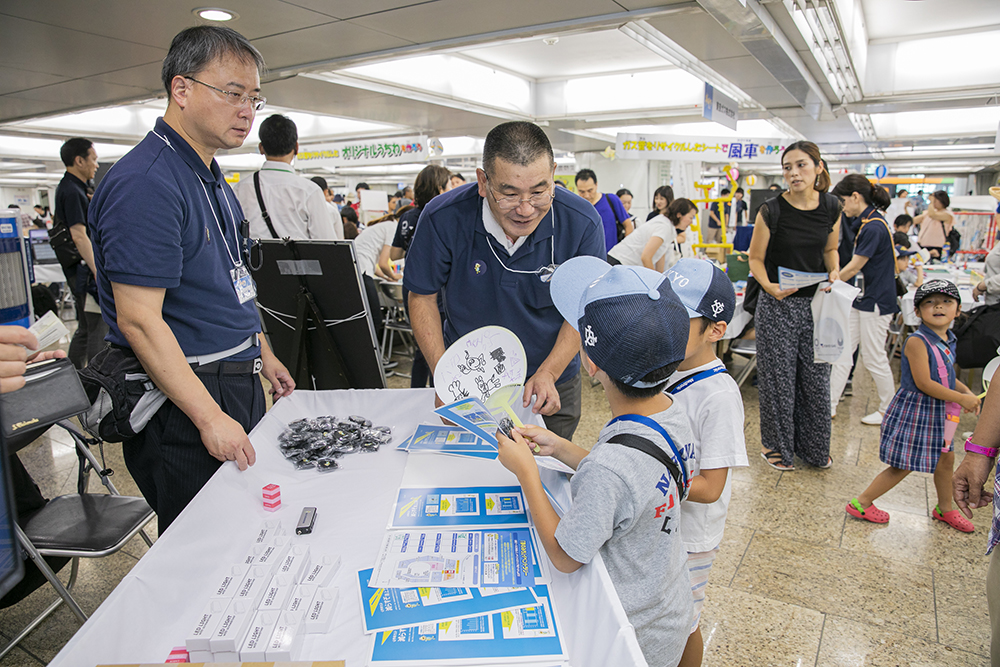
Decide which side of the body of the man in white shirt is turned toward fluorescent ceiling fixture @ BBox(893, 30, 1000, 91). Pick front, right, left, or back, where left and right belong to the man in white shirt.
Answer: right

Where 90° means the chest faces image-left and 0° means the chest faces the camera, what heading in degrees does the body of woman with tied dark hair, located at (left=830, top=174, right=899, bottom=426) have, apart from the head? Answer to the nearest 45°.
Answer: approximately 90°

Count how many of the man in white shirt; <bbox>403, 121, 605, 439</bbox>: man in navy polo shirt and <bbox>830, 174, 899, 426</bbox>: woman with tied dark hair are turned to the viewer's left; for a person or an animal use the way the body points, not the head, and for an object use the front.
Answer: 1

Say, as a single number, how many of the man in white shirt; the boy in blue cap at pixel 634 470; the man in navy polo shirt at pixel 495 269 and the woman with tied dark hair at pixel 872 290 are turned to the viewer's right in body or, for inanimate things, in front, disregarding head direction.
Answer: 0

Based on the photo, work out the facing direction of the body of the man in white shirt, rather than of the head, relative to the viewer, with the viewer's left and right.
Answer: facing away from the viewer

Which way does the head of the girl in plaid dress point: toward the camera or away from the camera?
toward the camera

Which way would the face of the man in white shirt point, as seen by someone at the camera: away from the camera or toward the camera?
away from the camera

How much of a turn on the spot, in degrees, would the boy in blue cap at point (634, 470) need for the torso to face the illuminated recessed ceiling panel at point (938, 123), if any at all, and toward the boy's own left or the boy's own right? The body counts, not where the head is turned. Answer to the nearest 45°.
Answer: approximately 90° to the boy's own right

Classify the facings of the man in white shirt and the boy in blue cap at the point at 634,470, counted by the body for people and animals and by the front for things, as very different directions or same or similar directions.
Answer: same or similar directions

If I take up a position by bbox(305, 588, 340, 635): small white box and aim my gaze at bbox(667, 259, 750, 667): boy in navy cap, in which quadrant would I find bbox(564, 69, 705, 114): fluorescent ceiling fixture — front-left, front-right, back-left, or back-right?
front-left

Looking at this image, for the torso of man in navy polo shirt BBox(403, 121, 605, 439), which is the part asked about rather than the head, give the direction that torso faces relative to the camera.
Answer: toward the camera

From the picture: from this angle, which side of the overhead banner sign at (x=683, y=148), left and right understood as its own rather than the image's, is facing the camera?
front

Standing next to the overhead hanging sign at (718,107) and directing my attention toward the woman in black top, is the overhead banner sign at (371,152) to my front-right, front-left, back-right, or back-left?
back-right

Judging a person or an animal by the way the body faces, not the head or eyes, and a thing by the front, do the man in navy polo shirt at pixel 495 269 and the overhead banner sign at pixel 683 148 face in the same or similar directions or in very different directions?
same or similar directions

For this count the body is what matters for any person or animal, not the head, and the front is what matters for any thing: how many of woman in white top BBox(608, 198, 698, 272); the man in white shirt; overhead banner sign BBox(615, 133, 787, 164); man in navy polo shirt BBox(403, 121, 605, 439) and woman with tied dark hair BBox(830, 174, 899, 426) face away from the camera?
1
